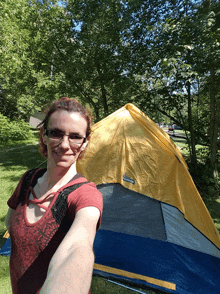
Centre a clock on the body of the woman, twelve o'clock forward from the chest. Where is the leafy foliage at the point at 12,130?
The leafy foliage is roughly at 4 o'clock from the woman.

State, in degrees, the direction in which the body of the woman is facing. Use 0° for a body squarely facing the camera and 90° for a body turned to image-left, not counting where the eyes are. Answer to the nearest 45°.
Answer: approximately 45°

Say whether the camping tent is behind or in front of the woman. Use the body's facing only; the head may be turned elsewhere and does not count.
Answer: behind
